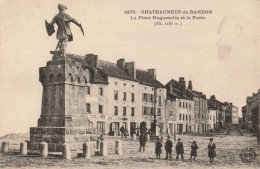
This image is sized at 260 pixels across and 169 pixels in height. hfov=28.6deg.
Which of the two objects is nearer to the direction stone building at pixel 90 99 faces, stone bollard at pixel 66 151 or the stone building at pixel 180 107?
the stone bollard

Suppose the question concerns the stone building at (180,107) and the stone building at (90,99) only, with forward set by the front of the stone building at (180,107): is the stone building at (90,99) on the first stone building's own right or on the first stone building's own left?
on the first stone building's own right

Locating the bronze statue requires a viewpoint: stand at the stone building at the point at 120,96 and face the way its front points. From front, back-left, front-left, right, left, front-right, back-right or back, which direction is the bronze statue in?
front-right

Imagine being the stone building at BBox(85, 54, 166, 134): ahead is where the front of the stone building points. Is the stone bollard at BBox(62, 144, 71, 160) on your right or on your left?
on your right

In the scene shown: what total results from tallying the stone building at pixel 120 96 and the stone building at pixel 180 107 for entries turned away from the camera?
0

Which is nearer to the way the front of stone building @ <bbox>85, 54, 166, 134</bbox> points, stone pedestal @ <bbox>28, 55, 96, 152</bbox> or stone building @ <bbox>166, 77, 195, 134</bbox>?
the stone pedestal

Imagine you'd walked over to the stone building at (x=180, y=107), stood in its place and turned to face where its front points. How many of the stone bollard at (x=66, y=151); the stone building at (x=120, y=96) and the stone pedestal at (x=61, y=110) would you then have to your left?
0

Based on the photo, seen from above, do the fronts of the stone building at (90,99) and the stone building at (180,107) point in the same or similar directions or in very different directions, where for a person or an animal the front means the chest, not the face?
same or similar directions

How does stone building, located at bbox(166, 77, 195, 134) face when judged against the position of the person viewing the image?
facing the viewer and to the right of the viewer

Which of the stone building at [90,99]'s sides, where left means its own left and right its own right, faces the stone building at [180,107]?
left

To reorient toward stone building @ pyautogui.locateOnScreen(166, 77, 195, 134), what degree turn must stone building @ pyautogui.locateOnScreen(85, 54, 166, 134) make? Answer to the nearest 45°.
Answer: approximately 90° to its left

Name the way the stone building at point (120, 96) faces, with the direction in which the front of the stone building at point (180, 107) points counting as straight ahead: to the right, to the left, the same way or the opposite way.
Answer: the same way

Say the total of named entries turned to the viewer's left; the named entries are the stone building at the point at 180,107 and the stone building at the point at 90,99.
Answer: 0

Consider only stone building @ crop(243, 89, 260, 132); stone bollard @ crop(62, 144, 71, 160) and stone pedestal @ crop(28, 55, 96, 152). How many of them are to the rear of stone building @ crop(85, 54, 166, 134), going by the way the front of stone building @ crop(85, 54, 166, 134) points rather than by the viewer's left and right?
0

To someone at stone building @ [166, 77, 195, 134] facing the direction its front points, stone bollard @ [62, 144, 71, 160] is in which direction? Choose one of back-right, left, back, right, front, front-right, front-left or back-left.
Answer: front-right
